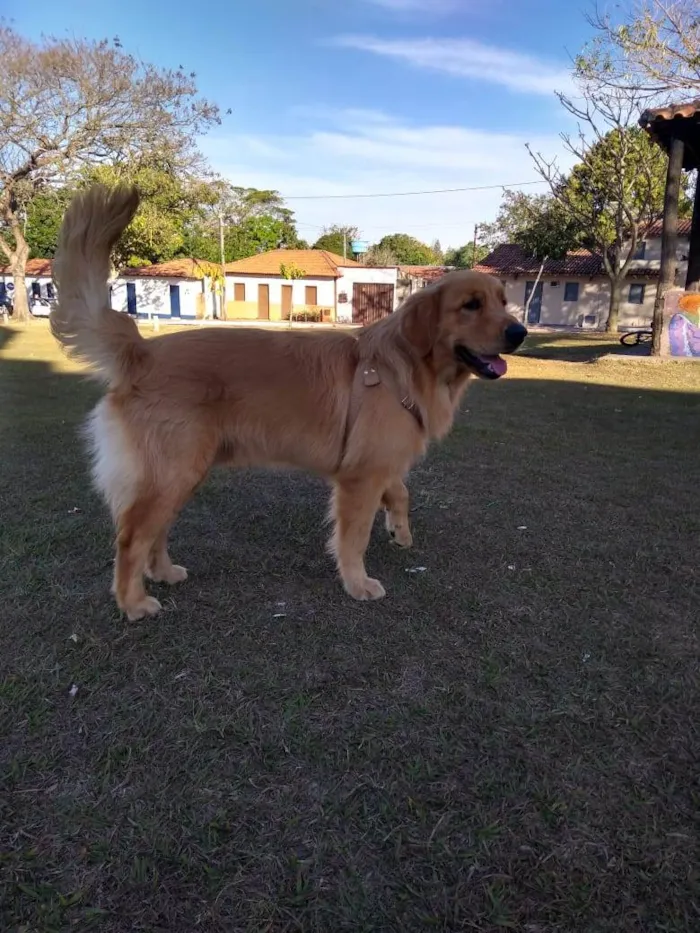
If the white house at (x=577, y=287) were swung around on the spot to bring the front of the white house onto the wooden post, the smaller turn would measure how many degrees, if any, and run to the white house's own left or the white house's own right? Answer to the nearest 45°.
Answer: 0° — it already faces it

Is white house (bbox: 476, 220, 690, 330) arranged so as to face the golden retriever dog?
yes

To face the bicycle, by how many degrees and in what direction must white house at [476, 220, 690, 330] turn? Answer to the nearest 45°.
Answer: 0° — it already faces it

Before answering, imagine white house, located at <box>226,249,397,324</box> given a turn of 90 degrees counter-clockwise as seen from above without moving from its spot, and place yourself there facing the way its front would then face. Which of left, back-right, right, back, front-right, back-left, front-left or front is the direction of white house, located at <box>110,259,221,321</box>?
back

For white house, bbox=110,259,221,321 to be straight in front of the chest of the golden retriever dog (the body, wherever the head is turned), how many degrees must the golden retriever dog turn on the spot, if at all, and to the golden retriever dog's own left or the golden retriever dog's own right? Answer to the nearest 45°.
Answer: approximately 90° to the golden retriever dog's own left

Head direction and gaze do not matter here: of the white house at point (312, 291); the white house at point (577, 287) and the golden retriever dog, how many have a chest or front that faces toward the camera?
2

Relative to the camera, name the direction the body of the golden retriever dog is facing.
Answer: to the viewer's right

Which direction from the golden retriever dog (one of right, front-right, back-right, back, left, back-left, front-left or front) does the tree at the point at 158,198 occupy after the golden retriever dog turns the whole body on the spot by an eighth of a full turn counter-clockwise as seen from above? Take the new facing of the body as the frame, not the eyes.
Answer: front-left

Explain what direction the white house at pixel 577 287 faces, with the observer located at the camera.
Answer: facing the viewer

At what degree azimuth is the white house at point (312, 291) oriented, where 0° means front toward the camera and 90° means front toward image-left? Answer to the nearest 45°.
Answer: approximately 0°

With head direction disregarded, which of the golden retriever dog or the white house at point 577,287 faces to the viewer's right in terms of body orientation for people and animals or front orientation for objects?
the golden retriever dog

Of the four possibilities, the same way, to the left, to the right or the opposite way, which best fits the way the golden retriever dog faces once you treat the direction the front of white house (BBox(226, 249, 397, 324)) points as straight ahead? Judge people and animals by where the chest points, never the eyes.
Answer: to the left

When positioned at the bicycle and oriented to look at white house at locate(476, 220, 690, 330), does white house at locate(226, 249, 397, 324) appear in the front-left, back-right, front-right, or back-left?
front-left

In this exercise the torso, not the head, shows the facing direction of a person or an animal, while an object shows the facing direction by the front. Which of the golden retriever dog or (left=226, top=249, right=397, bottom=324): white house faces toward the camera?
the white house
